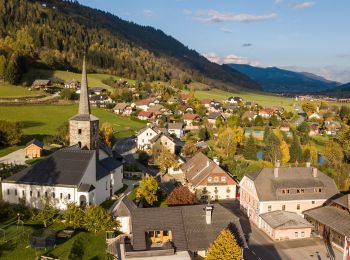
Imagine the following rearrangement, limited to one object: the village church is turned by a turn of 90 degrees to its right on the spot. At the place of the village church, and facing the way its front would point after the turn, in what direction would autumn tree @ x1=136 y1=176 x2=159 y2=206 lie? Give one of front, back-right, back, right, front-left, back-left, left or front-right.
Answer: back-left

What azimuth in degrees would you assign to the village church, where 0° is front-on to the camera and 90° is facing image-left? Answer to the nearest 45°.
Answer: approximately 315°

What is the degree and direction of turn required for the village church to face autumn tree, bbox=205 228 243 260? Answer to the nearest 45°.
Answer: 0° — it already faces it

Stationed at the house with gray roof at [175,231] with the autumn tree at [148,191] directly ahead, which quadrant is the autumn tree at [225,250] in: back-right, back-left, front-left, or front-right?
back-right

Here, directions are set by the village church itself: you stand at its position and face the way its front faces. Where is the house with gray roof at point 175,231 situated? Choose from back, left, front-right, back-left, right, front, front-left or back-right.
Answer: front

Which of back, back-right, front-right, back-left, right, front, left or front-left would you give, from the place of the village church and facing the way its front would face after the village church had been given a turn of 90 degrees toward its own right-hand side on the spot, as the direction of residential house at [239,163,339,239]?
back-left

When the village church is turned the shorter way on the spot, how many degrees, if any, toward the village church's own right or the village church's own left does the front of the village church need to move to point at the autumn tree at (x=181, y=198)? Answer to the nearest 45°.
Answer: approximately 45° to the village church's own left

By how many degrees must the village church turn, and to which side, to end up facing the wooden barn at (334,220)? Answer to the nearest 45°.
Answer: approximately 45° to its left

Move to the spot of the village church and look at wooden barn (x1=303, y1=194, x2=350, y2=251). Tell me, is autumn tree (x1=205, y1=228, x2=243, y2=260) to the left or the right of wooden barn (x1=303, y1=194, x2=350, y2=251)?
right

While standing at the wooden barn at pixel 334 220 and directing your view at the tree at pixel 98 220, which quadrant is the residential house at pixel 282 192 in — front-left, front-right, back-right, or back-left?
front-right
